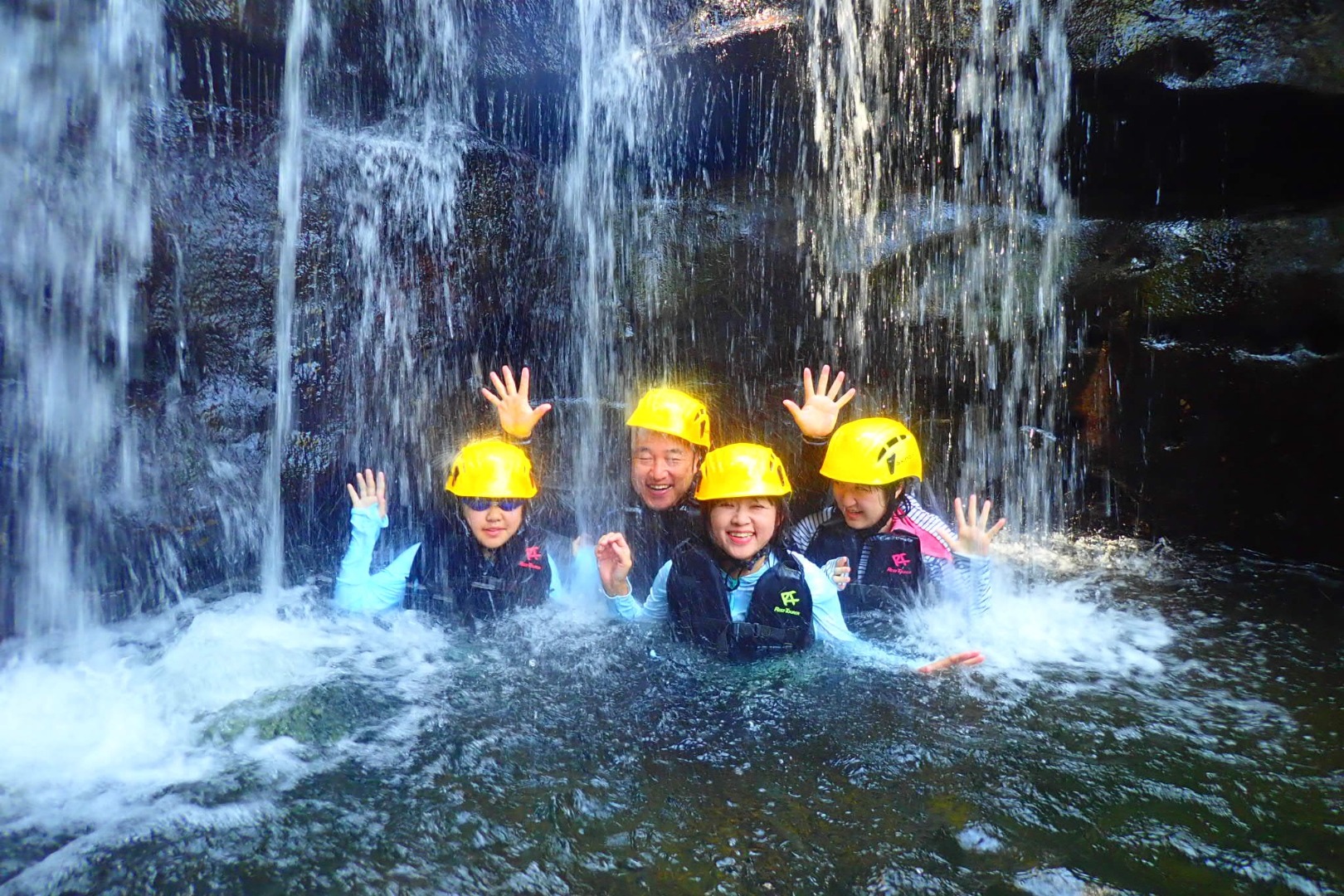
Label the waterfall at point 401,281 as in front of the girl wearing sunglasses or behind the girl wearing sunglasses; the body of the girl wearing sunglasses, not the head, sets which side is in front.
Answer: behind

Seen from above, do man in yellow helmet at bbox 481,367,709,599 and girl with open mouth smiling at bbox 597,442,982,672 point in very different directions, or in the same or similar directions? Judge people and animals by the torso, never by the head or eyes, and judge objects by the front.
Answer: same or similar directions

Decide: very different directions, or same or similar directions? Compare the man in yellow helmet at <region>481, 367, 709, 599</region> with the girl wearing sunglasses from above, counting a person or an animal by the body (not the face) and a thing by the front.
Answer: same or similar directions

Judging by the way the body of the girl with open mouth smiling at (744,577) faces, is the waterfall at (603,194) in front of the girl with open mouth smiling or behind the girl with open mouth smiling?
behind

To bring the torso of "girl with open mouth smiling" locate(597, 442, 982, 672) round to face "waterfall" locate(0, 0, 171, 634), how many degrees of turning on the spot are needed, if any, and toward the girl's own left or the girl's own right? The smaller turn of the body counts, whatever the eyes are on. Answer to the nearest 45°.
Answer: approximately 90° to the girl's own right

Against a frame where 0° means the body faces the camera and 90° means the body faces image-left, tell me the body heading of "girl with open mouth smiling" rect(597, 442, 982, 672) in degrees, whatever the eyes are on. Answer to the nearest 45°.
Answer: approximately 0°

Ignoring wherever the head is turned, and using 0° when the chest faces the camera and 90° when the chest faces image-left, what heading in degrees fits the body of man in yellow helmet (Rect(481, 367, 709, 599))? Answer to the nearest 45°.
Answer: approximately 0°

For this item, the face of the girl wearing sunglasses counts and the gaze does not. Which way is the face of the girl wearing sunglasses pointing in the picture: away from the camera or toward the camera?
toward the camera

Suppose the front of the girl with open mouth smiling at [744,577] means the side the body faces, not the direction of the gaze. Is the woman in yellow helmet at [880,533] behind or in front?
behind

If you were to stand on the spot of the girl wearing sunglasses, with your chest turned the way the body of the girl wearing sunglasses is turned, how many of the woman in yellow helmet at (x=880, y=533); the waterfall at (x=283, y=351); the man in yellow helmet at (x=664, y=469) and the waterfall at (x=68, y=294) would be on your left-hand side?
2

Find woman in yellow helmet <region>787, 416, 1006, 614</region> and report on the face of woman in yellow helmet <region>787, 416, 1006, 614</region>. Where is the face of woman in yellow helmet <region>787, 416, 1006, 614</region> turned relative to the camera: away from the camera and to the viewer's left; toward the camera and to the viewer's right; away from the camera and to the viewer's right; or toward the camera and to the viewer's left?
toward the camera and to the viewer's left

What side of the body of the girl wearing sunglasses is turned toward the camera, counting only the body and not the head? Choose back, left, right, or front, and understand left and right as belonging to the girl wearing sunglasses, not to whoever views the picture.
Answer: front

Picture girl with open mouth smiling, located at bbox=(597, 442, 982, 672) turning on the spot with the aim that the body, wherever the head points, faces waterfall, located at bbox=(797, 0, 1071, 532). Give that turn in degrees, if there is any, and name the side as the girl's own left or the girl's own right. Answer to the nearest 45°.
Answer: approximately 135° to the girl's own left

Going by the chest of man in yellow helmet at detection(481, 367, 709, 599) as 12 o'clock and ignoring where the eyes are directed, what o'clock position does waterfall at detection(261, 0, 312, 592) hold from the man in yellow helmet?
The waterfall is roughly at 4 o'clock from the man in yellow helmet.
